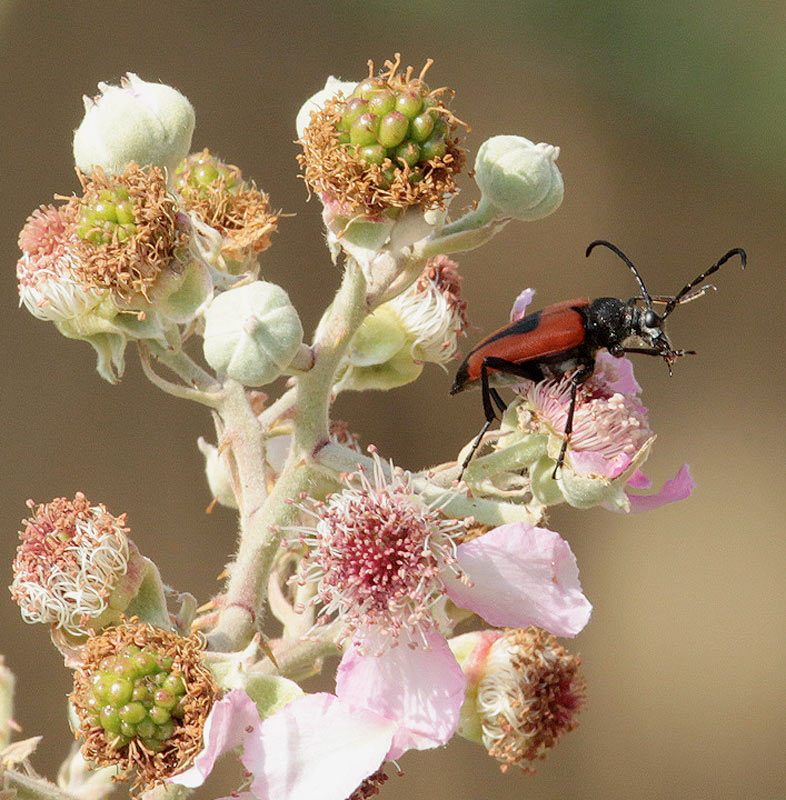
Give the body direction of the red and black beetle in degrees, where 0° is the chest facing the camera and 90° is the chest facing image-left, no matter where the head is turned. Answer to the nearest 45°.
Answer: approximately 270°
